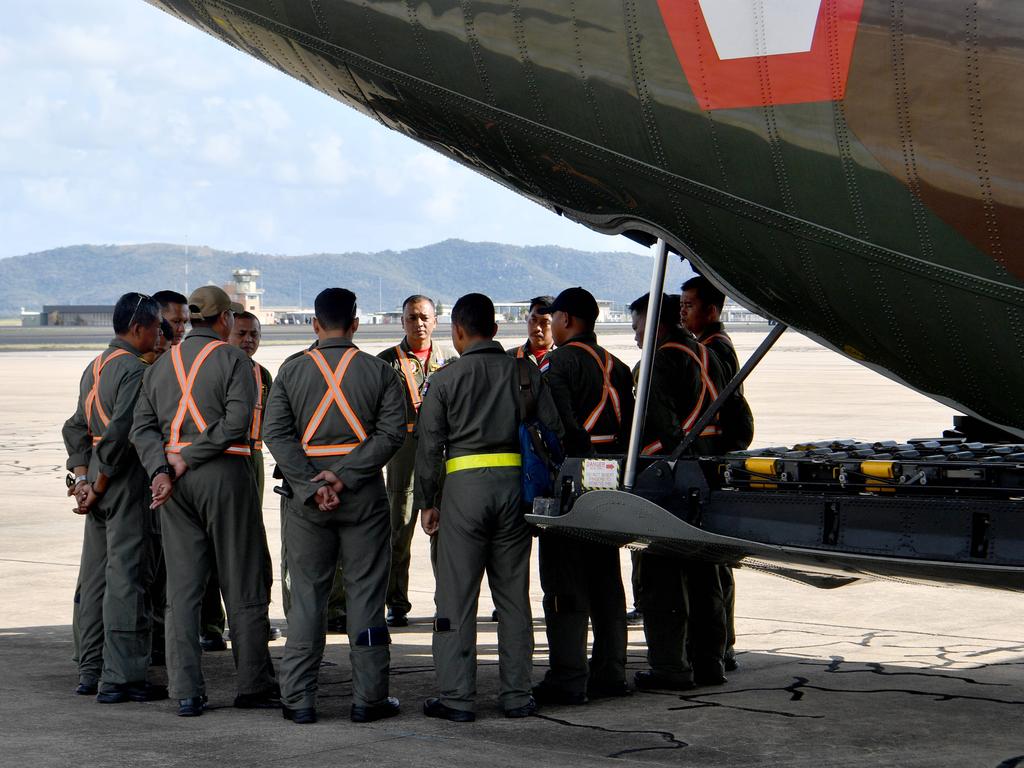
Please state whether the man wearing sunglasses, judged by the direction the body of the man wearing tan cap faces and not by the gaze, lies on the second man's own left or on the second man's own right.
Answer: on the second man's own left

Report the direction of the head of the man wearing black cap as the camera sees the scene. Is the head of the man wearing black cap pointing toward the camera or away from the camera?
away from the camera

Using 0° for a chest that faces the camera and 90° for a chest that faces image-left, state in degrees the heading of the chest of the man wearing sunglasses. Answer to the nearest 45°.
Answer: approximately 225°

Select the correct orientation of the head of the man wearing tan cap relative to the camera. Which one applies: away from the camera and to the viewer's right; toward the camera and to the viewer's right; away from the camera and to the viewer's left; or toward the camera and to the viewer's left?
away from the camera and to the viewer's right

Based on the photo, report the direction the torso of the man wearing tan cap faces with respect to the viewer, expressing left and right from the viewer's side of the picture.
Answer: facing away from the viewer and to the right of the viewer

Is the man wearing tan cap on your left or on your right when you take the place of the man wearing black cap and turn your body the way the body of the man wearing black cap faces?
on your left

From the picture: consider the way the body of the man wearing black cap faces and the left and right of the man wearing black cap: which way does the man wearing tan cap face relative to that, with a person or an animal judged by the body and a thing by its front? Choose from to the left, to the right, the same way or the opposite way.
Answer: to the right

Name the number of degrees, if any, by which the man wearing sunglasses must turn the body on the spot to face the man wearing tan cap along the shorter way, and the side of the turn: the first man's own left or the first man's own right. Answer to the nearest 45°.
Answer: approximately 90° to the first man's own right

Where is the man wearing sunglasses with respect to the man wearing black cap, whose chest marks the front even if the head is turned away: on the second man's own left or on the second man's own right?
on the second man's own left

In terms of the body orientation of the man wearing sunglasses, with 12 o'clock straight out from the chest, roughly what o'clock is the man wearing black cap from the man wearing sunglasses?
The man wearing black cap is roughly at 2 o'clock from the man wearing sunglasses.

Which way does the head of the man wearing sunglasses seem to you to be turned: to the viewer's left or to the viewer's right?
to the viewer's right

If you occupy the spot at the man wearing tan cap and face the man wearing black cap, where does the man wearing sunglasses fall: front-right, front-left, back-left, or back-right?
back-left

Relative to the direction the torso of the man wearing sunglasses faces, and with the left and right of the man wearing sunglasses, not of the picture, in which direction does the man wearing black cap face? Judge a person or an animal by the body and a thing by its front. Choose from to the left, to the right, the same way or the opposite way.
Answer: to the left

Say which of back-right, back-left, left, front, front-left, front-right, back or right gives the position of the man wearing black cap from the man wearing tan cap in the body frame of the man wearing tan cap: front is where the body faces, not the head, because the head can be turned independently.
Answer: front-right

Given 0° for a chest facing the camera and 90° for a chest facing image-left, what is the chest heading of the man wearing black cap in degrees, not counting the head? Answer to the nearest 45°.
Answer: approximately 135°

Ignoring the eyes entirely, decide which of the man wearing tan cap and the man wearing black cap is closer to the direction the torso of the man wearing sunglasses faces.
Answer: the man wearing black cap
